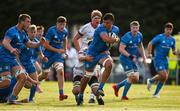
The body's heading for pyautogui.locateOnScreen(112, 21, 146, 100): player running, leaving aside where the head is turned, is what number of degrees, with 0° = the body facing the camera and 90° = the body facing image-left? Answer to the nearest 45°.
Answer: approximately 315°

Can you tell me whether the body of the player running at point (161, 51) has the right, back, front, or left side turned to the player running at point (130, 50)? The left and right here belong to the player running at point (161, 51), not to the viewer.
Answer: right

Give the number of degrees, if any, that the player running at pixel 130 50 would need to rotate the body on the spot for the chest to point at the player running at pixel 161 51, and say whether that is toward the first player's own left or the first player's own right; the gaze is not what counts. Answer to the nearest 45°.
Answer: approximately 90° to the first player's own left

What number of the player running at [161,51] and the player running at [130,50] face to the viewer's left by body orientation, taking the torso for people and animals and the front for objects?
0

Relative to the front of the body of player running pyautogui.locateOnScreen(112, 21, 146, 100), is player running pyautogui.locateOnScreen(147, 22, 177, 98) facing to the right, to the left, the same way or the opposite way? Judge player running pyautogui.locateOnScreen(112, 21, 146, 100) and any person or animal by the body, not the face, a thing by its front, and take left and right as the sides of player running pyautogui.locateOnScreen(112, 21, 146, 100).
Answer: the same way
